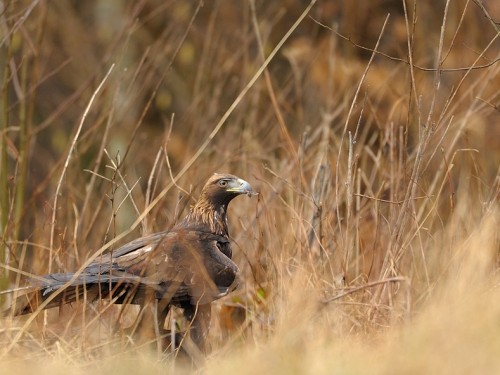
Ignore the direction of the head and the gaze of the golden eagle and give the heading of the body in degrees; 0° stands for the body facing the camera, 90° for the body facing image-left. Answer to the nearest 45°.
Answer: approximately 270°
